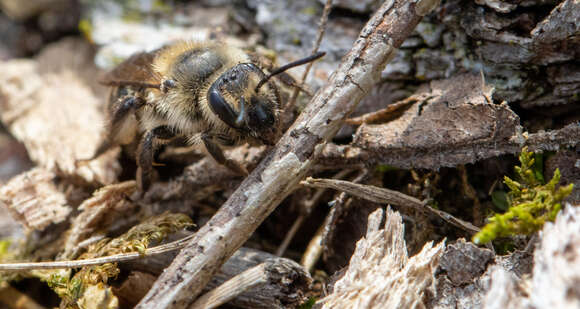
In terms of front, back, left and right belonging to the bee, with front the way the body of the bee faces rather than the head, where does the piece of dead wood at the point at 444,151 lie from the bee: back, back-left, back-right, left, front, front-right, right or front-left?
front

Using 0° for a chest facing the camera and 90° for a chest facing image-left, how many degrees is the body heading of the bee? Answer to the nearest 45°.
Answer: approximately 315°

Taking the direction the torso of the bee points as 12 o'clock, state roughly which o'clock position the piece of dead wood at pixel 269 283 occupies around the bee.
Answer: The piece of dead wood is roughly at 1 o'clock from the bee.

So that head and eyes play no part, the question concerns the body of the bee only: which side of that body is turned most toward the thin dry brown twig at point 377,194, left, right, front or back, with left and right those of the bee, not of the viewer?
front

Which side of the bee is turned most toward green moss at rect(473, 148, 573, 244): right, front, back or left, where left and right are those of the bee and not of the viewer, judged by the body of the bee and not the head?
front

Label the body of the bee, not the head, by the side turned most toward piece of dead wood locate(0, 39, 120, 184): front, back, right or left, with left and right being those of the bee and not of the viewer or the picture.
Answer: back

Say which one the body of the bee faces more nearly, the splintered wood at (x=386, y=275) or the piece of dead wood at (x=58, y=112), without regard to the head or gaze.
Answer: the splintered wood

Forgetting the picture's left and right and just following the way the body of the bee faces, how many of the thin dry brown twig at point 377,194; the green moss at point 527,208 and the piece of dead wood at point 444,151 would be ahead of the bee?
3
